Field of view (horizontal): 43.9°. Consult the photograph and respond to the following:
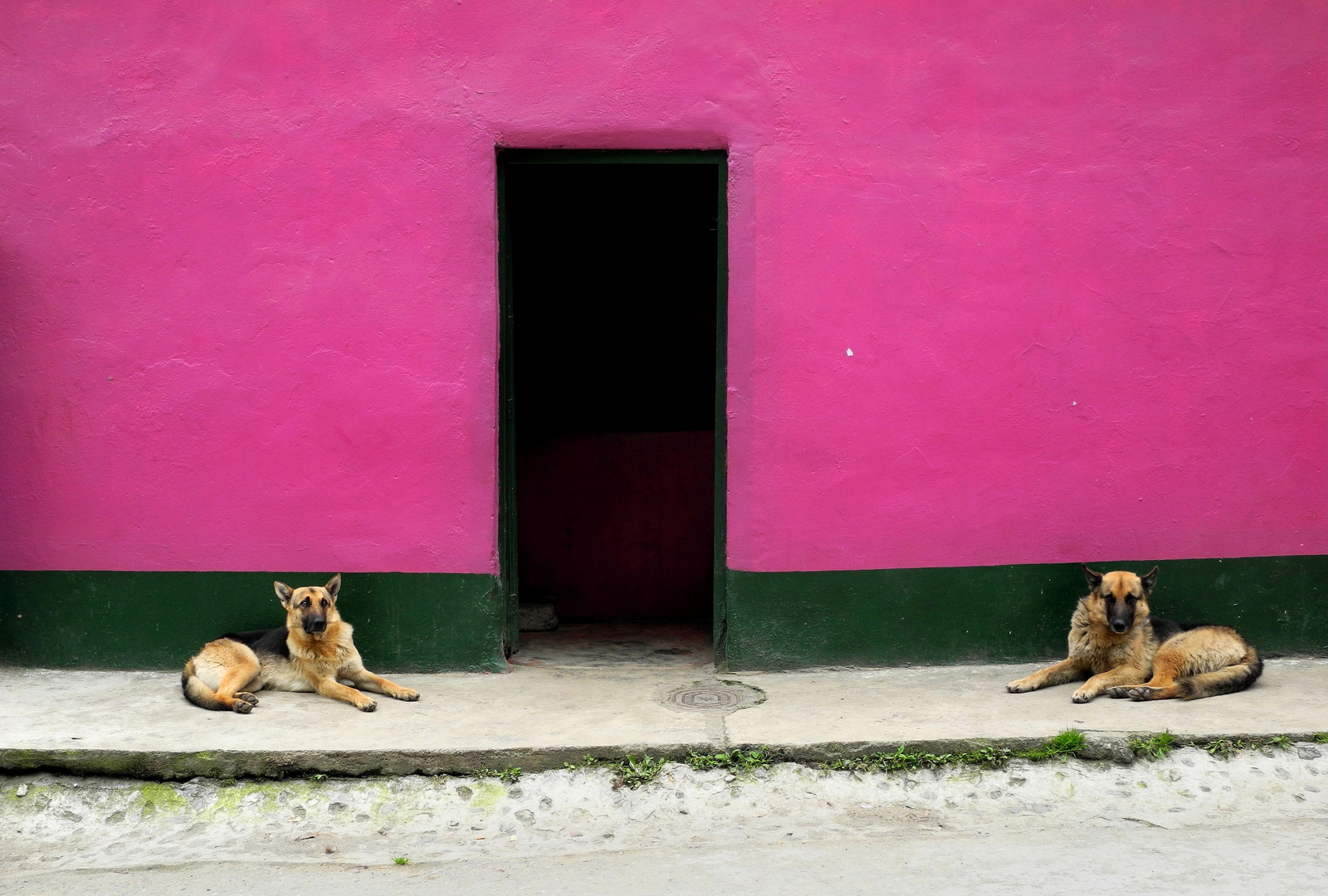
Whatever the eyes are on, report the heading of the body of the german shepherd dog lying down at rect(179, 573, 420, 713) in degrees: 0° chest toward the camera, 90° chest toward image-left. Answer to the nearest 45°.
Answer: approximately 315°

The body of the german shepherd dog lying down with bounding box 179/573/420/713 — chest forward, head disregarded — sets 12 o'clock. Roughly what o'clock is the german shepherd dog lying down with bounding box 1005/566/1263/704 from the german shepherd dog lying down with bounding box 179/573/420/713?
the german shepherd dog lying down with bounding box 1005/566/1263/704 is roughly at 11 o'clock from the german shepherd dog lying down with bounding box 179/573/420/713.

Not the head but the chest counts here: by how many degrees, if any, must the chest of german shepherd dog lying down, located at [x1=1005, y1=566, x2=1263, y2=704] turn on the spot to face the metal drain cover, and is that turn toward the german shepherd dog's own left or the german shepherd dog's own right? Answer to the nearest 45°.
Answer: approximately 45° to the german shepherd dog's own right

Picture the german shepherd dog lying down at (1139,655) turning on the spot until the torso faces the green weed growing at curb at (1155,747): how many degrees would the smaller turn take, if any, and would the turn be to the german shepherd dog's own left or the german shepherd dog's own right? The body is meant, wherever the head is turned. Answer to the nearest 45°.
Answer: approximately 45° to the german shepherd dog's own left

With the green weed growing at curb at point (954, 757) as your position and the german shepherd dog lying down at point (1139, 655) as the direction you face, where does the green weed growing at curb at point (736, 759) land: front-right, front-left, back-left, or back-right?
back-left

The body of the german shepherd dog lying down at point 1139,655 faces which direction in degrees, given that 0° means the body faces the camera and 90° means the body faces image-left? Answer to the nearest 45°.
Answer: approximately 45°
